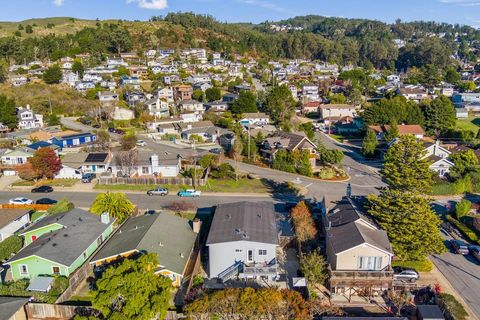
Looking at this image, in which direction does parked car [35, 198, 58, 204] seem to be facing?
to the viewer's right

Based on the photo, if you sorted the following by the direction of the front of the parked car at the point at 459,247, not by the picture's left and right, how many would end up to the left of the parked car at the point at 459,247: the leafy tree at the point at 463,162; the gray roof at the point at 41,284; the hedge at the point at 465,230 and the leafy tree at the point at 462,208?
1

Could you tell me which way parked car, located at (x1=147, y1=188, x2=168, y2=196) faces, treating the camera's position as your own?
facing to the left of the viewer

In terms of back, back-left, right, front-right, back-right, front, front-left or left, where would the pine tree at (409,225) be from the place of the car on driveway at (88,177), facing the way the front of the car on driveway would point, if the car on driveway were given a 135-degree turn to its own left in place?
back-left

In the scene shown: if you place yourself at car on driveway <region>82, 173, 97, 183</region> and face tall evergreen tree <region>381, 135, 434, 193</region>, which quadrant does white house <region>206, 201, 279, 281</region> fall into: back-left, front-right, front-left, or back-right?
front-right

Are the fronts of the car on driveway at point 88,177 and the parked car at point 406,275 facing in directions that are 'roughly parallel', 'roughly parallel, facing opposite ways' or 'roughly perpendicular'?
roughly perpendicular

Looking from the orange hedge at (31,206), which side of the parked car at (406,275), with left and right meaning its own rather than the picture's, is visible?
front

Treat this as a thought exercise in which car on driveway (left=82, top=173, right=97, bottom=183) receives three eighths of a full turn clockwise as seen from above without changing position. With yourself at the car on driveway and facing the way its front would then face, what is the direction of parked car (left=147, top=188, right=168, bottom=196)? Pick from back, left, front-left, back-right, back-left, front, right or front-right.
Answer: front-left

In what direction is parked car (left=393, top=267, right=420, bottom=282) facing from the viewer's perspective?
to the viewer's left

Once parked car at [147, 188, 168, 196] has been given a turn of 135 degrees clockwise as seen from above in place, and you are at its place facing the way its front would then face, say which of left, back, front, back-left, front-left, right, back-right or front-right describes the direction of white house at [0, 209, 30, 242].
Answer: back

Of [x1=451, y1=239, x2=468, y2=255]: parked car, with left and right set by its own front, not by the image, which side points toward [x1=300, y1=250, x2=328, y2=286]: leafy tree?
left

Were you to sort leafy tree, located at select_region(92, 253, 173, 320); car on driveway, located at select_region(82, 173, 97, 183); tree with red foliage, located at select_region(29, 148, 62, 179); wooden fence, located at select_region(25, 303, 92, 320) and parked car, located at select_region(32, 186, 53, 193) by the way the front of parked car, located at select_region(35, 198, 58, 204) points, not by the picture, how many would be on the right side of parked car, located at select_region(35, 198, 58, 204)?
2

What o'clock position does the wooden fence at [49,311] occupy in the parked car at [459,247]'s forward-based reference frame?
The wooden fence is roughly at 9 o'clock from the parked car.

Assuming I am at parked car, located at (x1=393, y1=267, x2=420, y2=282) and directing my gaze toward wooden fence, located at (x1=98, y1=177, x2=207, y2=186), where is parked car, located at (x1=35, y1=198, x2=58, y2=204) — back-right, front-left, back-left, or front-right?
front-left
